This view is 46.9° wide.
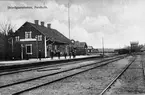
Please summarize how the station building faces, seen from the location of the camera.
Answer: facing the viewer and to the right of the viewer
